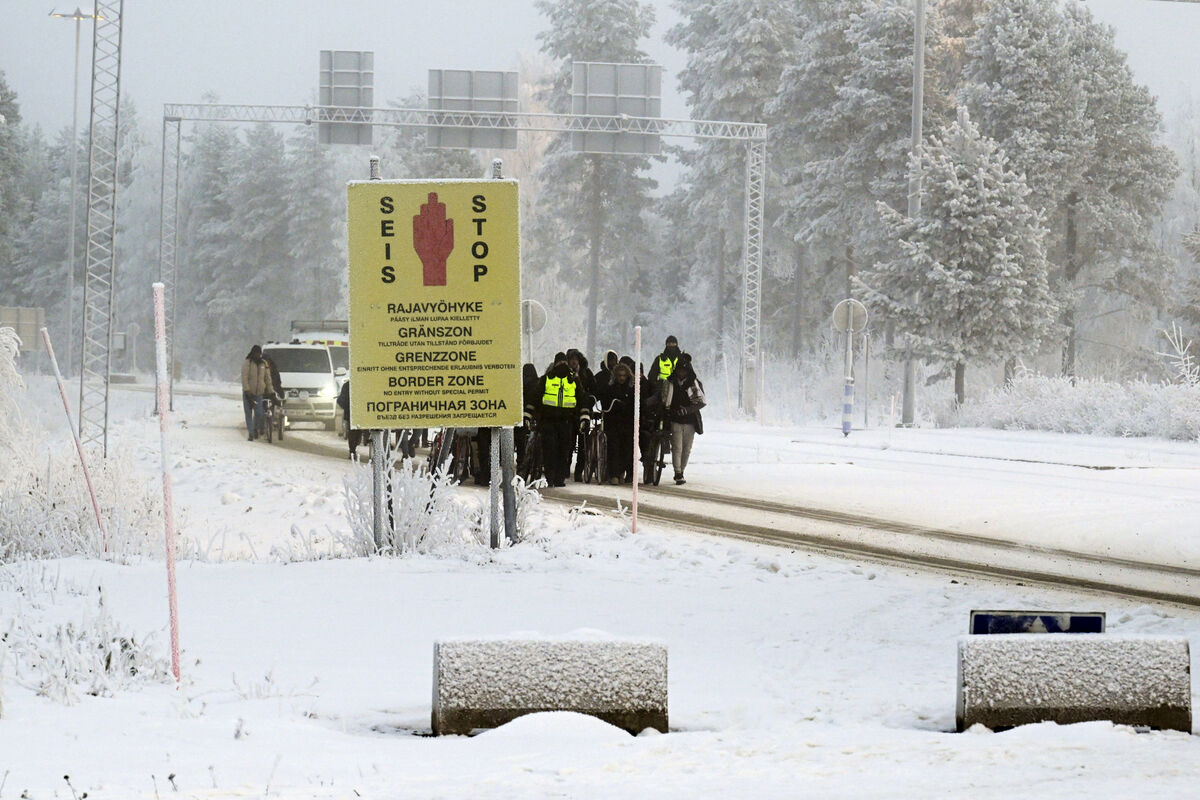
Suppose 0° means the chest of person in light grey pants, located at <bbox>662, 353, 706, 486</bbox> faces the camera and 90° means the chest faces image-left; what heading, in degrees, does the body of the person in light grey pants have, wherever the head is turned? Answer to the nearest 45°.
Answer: approximately 0°

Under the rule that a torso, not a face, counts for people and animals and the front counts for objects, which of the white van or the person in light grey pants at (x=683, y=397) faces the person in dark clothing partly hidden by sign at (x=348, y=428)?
the white van

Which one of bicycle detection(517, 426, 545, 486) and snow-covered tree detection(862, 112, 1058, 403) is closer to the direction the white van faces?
the bicycle

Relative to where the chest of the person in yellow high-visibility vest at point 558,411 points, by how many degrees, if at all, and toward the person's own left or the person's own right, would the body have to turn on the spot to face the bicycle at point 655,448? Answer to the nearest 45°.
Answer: approximately 135° to the person's own left

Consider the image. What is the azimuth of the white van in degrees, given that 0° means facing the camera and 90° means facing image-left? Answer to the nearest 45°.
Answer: approximately 0°

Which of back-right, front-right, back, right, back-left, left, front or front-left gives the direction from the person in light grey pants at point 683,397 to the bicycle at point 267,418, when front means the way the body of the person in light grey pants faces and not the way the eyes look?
back-right

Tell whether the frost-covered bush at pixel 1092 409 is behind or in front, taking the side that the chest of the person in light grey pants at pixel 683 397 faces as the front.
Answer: behind

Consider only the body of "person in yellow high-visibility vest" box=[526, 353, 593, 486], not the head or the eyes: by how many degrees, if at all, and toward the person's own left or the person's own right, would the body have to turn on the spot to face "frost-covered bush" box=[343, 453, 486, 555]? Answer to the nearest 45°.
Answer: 0° — they already face it

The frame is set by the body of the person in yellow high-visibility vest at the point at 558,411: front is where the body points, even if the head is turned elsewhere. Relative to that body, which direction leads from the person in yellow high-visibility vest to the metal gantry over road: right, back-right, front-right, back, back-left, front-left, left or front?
back
